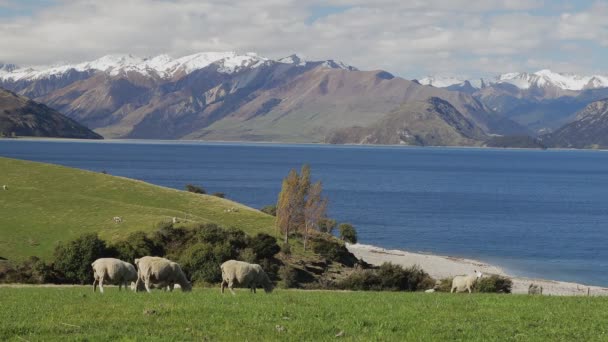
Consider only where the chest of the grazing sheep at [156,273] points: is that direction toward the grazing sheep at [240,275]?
yes

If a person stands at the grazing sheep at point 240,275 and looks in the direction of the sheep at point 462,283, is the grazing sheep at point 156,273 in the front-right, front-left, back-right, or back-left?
back-left

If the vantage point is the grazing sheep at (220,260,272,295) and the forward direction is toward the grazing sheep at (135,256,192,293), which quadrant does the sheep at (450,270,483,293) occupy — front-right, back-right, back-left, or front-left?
back-right

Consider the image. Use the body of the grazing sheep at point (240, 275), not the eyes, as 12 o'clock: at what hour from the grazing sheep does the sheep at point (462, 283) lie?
The sheep is roughly at 11 o'clock from the grazing sheep.

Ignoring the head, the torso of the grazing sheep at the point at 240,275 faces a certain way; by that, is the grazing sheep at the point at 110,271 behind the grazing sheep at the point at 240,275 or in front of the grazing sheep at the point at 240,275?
behind

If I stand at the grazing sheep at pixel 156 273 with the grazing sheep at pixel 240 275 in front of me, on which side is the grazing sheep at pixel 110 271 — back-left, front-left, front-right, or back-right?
back-left

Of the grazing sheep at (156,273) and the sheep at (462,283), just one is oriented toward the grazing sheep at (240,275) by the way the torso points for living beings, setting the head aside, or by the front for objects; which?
the grazing sheep at (156,273)

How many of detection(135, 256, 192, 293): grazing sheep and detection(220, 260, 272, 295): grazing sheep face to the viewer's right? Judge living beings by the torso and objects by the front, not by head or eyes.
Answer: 2

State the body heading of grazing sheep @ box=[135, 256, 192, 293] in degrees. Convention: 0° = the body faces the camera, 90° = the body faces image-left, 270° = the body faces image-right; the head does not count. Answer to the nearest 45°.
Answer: approximately 270°

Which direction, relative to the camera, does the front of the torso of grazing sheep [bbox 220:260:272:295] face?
to the viewer's right
